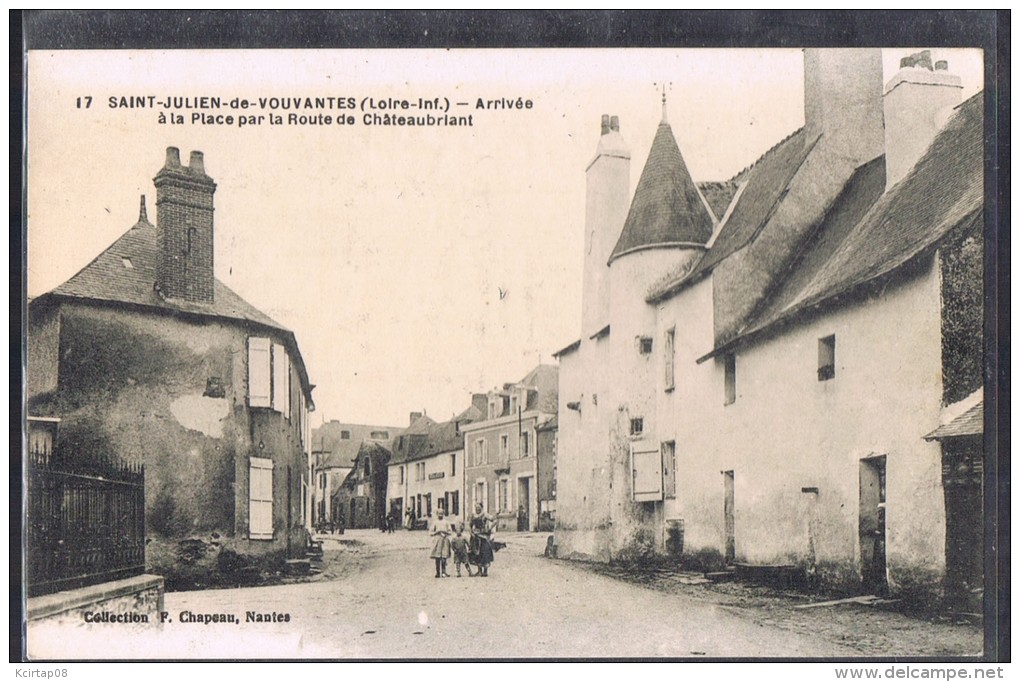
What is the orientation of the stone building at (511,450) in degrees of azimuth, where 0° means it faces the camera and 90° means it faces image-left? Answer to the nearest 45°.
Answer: approximately 45°

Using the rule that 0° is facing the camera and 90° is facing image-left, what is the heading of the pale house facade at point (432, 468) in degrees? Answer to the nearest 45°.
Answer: approximately 45°

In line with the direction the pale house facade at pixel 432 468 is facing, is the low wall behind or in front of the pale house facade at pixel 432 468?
in front

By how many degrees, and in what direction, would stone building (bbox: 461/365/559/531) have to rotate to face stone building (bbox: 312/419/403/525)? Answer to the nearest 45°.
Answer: approximately 45° to its right

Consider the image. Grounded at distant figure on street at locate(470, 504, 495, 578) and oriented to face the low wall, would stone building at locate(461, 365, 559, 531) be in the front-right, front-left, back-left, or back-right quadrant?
back-right

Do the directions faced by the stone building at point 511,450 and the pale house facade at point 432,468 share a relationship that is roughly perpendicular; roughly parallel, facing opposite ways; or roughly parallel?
roughly parallel

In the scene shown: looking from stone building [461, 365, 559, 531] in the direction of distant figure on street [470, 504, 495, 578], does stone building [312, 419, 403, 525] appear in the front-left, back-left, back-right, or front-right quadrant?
back-right

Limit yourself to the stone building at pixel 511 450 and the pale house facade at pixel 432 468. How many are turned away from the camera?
0
